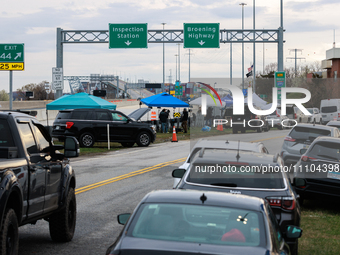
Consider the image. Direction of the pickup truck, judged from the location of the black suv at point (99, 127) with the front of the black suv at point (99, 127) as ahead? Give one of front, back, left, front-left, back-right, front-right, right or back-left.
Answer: back-right

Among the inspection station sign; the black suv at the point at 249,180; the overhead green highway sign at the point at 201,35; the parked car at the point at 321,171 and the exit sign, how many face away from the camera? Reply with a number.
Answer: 2

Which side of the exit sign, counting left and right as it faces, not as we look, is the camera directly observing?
front

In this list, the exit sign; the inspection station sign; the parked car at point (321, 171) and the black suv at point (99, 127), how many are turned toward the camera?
2

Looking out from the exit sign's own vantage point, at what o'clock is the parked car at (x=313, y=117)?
The parked car is roughly at 10 o'clock from the exit sign.

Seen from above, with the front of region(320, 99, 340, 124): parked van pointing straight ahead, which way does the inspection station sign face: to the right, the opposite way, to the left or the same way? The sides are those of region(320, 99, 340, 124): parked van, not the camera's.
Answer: the opposite way

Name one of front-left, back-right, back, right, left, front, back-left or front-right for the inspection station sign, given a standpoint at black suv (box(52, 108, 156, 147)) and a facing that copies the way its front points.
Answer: front-left

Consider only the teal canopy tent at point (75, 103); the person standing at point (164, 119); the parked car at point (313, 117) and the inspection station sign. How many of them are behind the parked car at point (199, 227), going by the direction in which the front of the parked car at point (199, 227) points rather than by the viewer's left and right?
0

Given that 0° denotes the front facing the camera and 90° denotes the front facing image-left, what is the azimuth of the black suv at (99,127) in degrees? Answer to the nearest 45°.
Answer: approximately 225°

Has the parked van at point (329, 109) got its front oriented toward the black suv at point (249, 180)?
no

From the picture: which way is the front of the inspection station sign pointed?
toward the camera

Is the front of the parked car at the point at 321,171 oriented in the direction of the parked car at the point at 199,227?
no

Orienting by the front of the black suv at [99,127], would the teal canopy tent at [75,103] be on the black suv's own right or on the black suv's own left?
on the black suv's own left

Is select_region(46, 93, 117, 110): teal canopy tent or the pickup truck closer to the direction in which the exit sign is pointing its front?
the pickup truck

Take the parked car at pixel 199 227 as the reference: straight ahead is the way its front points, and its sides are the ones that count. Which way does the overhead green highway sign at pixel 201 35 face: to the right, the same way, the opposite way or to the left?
the opposite way

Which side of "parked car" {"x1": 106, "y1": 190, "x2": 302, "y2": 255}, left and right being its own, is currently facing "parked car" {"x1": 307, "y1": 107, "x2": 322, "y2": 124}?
front

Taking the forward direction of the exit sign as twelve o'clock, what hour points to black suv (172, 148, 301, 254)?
The black suv is roughly at 12 o'clock from the exit sign.

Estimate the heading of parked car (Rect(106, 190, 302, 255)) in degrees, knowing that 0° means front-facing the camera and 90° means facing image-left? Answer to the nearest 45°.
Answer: approximately 180°

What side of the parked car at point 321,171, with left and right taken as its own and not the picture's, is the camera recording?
back

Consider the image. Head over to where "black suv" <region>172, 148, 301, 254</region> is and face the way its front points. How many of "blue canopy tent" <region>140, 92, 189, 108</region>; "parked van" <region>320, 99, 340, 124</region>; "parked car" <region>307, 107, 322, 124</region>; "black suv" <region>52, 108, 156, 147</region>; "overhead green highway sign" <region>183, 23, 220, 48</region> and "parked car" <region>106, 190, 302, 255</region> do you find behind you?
1
